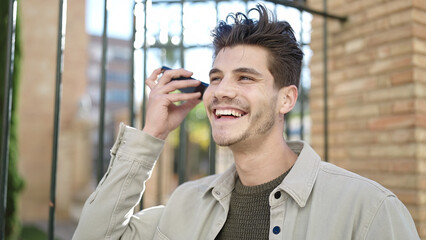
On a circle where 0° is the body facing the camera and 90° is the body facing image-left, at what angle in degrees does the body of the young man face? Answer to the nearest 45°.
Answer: approximately 45°

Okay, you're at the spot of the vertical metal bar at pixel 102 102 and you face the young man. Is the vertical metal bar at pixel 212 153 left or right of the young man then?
left

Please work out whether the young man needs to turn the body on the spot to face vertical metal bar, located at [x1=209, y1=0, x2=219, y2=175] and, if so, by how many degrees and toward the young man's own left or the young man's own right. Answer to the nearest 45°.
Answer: approximately 135° to the young man's own right

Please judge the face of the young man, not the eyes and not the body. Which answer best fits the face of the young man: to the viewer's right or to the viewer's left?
to the viewer's left

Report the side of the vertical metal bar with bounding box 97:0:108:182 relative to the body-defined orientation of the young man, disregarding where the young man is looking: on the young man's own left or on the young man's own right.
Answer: on the young man's own right

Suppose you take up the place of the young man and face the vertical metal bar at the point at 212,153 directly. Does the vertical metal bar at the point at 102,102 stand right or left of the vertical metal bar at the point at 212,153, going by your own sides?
left
